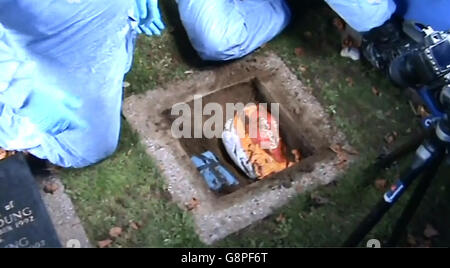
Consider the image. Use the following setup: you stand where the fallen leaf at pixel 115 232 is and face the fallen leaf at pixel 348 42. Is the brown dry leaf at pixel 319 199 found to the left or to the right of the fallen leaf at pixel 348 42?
right

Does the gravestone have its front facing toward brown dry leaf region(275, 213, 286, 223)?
no

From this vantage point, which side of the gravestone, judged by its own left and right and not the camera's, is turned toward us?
front

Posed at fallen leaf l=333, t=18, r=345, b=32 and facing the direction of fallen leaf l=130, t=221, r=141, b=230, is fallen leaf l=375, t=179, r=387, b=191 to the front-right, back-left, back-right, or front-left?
front-left

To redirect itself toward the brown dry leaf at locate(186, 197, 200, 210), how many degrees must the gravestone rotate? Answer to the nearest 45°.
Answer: approximately 90° to its left

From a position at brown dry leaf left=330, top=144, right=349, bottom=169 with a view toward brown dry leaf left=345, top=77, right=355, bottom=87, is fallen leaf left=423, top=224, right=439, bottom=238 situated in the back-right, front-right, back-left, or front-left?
back-right

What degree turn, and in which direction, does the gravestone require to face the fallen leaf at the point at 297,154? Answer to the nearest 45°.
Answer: approximately 90° to its left

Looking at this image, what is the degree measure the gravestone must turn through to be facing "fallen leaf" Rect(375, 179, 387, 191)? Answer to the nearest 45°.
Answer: approximately 90° to its left

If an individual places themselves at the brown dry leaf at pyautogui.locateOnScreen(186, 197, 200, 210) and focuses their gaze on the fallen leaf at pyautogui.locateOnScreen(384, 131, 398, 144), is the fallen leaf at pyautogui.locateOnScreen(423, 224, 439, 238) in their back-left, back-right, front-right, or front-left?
front-right

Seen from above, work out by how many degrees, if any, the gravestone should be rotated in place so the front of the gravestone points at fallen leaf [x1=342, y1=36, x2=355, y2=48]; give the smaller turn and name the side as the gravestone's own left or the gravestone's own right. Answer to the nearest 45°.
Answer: approximately 90° to the gravestone's own left

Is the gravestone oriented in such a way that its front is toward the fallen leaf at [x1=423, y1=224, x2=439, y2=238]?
no
